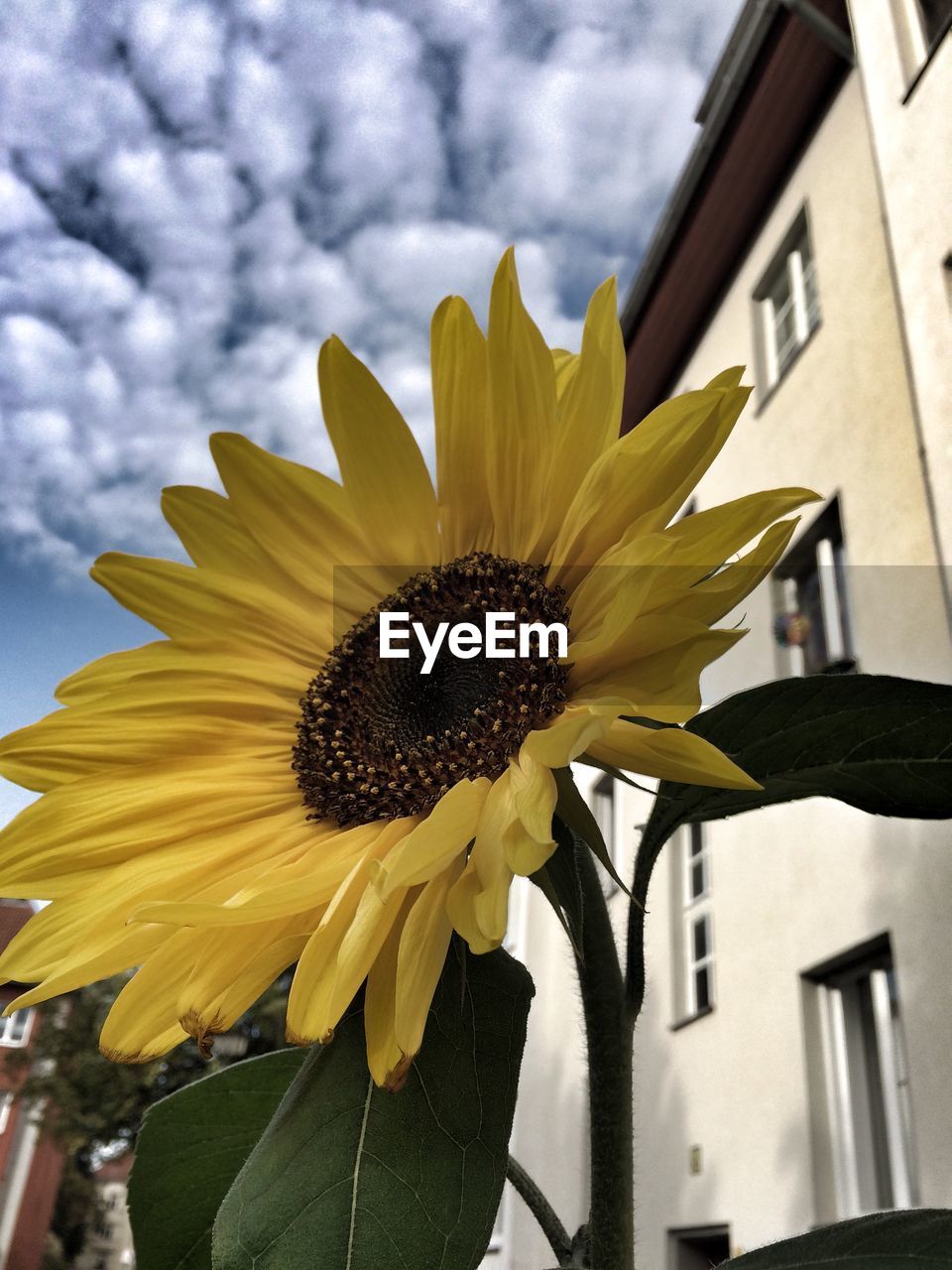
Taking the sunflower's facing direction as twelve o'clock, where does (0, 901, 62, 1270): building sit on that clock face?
The building is roughly at 4 o'clock from the sunflower.

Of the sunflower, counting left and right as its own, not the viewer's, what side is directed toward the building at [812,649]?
back

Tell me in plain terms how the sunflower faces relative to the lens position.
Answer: facing the viewer and to the left of the viewer
